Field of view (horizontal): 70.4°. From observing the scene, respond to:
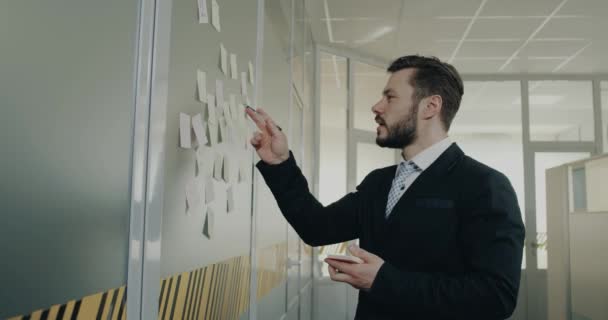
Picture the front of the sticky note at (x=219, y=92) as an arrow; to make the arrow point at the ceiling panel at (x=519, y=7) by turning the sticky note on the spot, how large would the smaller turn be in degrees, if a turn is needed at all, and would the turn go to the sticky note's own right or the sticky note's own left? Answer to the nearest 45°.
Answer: approximately 45° to the sticky note's own left

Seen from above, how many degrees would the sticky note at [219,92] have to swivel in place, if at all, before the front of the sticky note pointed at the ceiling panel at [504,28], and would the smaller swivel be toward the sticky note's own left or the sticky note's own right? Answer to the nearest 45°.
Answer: approximately 45° to the sticky note's own left

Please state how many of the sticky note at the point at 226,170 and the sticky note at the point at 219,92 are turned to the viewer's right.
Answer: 2

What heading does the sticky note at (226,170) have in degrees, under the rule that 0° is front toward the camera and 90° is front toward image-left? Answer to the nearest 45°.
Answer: approximately 270°

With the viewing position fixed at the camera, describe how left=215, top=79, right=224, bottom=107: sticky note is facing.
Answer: facing to the right of the viewer
